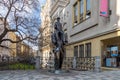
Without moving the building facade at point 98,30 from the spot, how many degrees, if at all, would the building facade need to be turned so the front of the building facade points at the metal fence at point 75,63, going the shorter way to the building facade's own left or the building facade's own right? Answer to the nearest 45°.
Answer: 0° — it already faces it

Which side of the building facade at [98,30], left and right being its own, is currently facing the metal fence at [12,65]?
front

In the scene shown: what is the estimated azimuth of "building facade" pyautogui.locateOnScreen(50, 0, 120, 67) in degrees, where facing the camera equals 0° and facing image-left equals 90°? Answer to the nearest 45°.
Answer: approximately 45°

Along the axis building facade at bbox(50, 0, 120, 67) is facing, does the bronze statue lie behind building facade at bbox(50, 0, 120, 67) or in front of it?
in front
